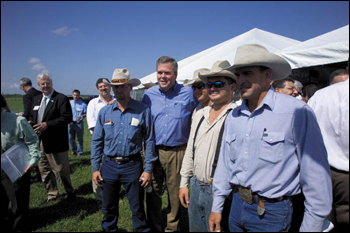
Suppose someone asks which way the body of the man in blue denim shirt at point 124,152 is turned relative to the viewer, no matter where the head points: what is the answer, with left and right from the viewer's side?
facing the viewer

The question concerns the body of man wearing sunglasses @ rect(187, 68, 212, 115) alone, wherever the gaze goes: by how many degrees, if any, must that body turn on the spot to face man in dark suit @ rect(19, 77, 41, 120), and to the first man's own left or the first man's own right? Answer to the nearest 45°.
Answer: approximately 90° to the first man's own right

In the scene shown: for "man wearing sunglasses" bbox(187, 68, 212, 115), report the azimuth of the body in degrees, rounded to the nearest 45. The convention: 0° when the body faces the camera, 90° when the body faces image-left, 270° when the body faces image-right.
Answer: approximately 45°

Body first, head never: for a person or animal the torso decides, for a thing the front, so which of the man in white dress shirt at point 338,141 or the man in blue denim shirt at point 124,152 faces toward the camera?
the man in blue denim shirt

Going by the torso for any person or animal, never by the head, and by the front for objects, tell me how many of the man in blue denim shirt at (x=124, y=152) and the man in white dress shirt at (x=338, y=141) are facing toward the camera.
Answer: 1

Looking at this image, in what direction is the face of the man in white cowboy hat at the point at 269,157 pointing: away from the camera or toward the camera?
toward the camera

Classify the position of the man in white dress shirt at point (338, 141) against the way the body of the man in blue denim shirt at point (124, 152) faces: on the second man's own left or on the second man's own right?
on the second man's own left

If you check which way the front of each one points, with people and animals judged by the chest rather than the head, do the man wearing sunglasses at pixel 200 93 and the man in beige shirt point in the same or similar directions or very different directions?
same or similar directions

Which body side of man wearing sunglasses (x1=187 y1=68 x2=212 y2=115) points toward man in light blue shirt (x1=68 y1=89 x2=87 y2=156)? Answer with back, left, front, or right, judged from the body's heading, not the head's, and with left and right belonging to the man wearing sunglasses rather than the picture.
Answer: right

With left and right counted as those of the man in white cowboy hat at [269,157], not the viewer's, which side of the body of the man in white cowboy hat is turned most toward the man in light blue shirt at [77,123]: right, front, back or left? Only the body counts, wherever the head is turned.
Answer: right

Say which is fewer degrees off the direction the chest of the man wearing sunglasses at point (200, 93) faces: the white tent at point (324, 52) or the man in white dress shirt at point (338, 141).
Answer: the man in white dress shirt

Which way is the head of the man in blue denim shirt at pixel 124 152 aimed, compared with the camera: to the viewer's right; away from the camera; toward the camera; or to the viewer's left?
toward the camera

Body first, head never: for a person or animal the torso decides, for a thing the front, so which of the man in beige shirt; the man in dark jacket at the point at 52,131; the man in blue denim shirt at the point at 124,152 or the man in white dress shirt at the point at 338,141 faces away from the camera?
the man in white dress shirt

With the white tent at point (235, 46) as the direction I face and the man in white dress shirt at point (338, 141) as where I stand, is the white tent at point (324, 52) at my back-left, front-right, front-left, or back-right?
front-right

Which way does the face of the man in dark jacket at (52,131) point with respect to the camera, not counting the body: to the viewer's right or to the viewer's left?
to the viewer's right

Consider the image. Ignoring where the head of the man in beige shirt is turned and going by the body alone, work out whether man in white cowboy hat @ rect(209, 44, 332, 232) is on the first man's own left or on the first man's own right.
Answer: on the first man's own left

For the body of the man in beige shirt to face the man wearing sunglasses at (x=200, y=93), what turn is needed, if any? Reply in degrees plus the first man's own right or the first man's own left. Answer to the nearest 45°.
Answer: approximately 135° to the first man's own right
